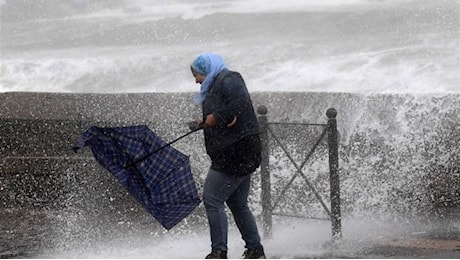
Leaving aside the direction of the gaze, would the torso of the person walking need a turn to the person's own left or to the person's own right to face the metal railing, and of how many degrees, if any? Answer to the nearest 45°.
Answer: approximately 135° to the person's own right

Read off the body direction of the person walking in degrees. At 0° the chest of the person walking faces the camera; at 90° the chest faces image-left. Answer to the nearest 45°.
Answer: approximately 90°
